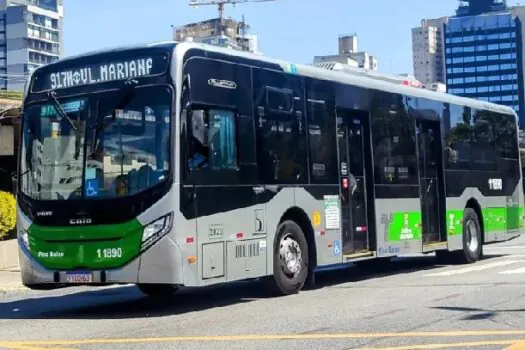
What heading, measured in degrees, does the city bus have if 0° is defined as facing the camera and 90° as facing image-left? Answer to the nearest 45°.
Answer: approximately 45°
